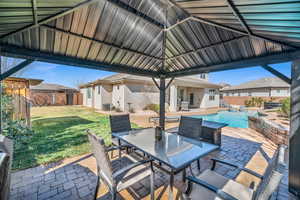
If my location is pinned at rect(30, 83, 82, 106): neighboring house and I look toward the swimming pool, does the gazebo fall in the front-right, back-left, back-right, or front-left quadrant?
front-right

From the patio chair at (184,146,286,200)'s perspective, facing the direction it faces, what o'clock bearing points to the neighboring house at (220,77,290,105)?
The neighboring house is roughly at 2 o'clock from the patio chair.

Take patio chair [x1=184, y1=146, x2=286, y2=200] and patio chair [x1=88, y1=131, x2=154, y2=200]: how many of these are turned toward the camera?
0

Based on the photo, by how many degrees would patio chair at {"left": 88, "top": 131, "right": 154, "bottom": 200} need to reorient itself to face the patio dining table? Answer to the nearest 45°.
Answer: approximately 45° to its right

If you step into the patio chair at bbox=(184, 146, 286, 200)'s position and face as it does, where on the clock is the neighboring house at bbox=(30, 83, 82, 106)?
The neighboring house is roughly at 11 o'clock from the patio chair.

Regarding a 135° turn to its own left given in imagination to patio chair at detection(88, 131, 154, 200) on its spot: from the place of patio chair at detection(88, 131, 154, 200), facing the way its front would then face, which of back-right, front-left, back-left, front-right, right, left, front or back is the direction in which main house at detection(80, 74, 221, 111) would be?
right

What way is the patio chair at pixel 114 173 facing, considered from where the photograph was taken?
facing away from the viewer and to the right of the viewer

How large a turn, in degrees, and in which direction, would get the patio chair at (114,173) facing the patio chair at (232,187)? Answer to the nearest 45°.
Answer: approximately 45° to its right

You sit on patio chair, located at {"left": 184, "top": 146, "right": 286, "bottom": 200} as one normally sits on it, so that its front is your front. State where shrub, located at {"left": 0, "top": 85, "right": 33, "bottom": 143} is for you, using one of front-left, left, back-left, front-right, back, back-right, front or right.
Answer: front-left

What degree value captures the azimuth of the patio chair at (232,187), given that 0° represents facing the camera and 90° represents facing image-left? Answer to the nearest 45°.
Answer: approximately 135°

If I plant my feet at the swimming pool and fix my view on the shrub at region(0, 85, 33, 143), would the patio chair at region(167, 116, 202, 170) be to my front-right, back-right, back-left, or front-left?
front-left

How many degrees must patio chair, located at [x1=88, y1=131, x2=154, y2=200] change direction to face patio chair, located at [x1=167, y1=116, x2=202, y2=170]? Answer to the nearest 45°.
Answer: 0° — it already faces it

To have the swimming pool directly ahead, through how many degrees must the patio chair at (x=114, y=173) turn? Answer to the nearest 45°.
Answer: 0° — it already faces it
